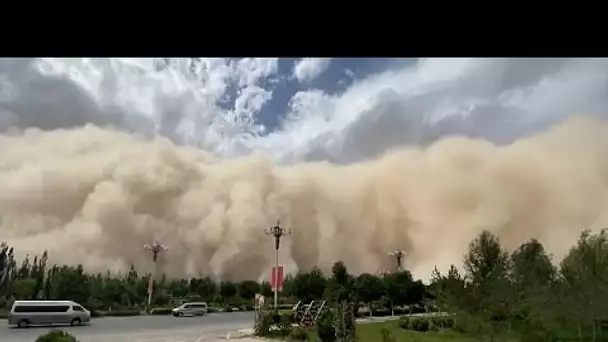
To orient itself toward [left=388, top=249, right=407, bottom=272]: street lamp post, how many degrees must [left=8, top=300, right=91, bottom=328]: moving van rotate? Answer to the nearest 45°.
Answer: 0° — it already faces it

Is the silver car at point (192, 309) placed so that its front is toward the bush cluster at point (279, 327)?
no

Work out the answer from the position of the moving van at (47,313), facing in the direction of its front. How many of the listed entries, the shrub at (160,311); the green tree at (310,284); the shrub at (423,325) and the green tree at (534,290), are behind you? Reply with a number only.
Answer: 0

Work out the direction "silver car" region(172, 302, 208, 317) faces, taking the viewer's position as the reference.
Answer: facing to the left of the viewer

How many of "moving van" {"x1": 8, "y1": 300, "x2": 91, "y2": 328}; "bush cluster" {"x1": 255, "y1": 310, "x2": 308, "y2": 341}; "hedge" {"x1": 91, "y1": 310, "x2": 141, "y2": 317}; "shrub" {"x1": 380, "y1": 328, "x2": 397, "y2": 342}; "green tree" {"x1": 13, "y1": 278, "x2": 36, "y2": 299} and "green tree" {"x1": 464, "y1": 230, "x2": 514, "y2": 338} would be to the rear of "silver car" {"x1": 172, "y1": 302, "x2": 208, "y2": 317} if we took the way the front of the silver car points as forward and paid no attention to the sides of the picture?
3

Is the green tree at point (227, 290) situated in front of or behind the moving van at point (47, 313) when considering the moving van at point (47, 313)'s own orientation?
in front

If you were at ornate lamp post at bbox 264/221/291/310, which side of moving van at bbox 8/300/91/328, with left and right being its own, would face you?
front

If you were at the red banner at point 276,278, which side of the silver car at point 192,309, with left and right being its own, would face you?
back

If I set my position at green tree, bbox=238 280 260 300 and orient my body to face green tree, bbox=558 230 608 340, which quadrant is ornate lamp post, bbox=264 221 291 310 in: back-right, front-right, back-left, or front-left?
front-right

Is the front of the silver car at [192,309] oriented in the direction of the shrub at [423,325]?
no

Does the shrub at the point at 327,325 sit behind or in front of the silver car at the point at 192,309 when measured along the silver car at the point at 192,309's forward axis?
behind

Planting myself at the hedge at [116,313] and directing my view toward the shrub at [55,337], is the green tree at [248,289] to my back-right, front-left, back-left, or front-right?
back-left

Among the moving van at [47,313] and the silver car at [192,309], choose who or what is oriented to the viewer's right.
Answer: the moving van

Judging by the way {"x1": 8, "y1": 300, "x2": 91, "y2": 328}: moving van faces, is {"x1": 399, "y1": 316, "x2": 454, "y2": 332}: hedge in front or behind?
in front

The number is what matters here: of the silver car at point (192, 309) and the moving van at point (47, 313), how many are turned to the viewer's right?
1

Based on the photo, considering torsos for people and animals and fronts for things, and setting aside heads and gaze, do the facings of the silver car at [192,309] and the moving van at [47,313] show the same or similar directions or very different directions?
very different directions

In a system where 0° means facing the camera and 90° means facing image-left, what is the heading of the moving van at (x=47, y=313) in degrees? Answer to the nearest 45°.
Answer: approximately 270°
